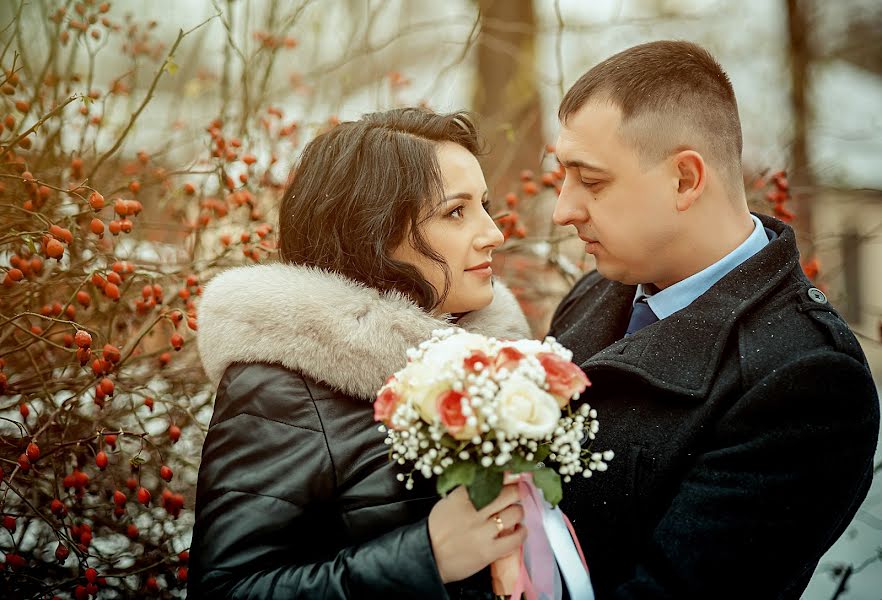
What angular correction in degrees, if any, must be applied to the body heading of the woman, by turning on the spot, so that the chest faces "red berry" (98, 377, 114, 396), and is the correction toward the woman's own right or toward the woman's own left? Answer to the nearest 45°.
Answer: approximately 135° to the woman's own left

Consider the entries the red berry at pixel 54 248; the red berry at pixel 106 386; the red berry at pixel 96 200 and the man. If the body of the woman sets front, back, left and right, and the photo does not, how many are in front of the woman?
1

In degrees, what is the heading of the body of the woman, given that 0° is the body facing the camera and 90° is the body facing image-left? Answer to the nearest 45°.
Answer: approximately 270°

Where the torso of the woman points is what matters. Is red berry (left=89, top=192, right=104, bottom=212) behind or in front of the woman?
behind

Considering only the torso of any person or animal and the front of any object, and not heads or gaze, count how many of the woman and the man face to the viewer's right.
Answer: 1

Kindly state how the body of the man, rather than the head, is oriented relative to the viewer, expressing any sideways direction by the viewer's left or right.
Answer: facing the viewer and to the left of the viewer

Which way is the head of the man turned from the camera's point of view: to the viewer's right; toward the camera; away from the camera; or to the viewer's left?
to the viewer's left

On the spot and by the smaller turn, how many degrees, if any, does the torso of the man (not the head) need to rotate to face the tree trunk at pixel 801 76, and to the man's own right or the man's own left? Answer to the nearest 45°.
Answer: approximately 135° to the man's own right

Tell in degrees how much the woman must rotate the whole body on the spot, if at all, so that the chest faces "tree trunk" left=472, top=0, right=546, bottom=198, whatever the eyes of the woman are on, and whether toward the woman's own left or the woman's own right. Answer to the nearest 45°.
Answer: approximately 90° to the woman's own left

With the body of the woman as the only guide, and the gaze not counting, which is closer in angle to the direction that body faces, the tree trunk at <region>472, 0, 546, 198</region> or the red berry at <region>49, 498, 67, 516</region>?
the tree trunk

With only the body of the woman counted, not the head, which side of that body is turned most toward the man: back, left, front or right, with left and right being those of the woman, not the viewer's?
front
